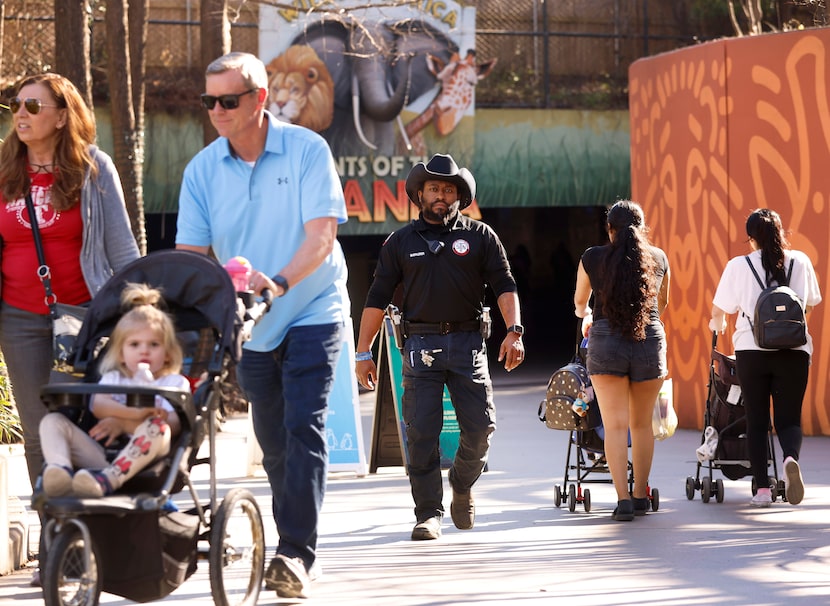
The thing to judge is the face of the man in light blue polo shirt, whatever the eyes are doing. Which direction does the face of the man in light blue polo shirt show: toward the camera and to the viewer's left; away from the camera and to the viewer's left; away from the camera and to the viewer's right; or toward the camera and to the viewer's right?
toward the camera and to the viewer's left

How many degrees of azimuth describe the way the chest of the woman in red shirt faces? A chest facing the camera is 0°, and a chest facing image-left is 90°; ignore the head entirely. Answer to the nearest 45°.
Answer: approximately 45°

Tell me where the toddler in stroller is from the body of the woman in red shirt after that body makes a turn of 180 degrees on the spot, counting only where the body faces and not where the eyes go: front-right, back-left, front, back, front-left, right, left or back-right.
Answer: back-right

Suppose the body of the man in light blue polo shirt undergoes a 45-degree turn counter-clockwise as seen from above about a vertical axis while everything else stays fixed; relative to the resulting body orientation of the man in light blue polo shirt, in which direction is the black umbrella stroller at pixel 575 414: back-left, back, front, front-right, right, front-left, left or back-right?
back-left

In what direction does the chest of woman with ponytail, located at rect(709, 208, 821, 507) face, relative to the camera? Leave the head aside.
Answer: away from the camera

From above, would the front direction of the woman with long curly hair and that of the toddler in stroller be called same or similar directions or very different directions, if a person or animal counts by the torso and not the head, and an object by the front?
very different directions

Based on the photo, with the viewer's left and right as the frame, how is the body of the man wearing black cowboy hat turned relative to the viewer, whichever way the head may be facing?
facing the viewer

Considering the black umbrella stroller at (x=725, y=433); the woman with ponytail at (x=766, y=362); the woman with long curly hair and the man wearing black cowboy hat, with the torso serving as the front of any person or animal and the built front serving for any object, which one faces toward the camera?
the man wearing black cowboy hat

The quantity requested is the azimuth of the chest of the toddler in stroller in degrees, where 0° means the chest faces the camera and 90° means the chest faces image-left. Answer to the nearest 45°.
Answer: approximately 45°

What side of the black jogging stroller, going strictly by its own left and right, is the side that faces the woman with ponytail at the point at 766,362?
back

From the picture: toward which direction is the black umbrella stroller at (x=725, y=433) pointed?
away from the camera

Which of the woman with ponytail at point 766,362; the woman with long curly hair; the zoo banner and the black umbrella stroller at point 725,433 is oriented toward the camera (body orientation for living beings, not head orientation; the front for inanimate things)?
the zoo banner

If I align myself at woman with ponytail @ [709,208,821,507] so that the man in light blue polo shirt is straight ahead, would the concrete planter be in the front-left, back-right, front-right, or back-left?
front-right

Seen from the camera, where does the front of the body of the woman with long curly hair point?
away from the camera

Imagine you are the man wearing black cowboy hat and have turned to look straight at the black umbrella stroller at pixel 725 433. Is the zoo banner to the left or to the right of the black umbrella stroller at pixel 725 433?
left
